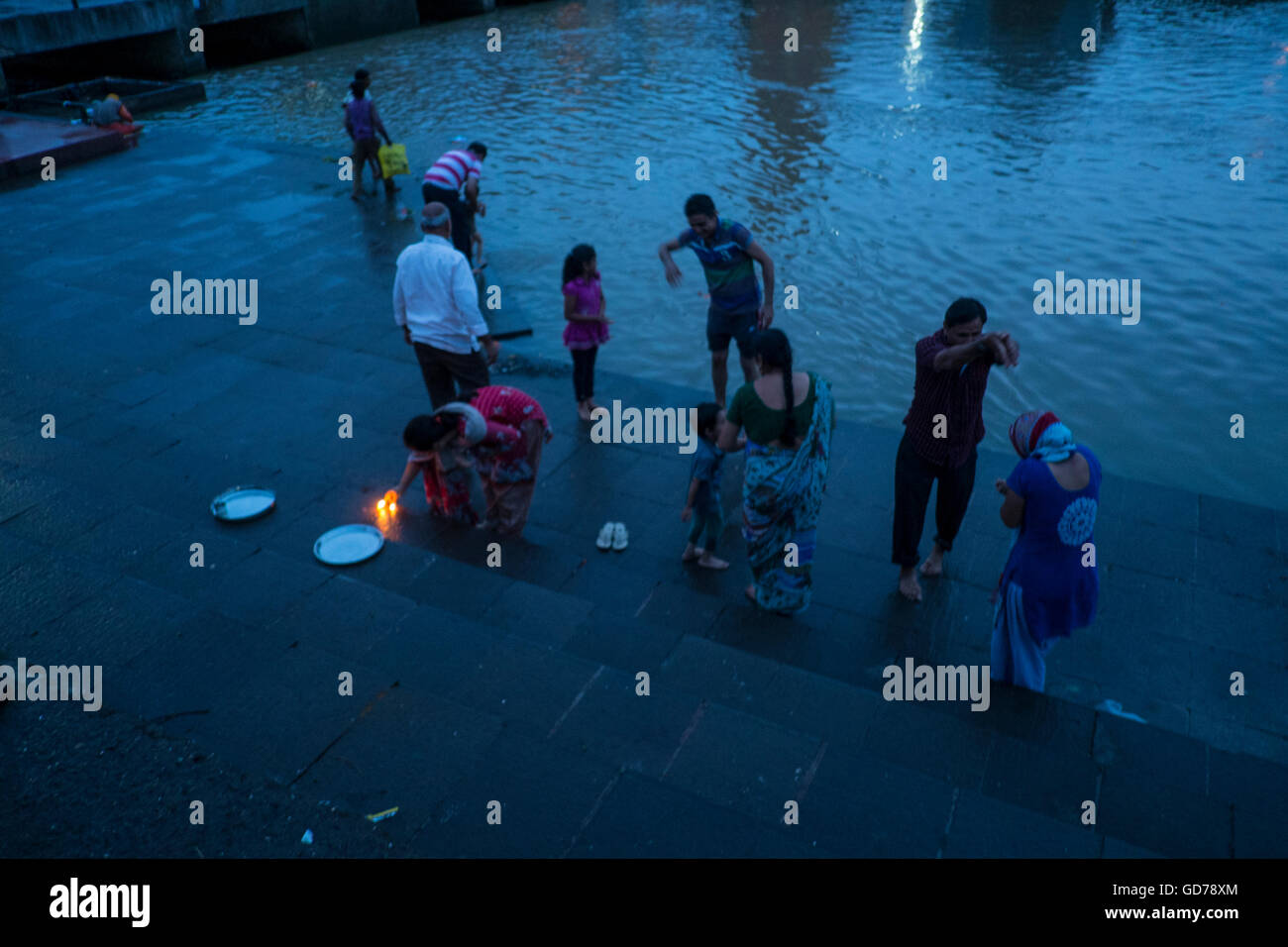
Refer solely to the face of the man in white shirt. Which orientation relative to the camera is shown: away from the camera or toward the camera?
away from the camera

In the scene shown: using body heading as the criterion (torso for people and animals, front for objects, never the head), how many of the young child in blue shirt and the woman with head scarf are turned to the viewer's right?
1

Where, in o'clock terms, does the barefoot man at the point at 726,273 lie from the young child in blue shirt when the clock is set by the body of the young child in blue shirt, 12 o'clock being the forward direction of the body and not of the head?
The barefoot man is roughly at 9 o'clock from the young child in blue shirt.

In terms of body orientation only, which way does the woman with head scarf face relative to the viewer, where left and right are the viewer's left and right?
facing away from the viewer and to the left of the viewer

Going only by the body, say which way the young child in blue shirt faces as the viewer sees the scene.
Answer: to the viewer's right

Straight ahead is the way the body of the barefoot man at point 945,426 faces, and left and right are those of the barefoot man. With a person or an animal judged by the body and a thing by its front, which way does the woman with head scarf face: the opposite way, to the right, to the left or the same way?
the opposite way
